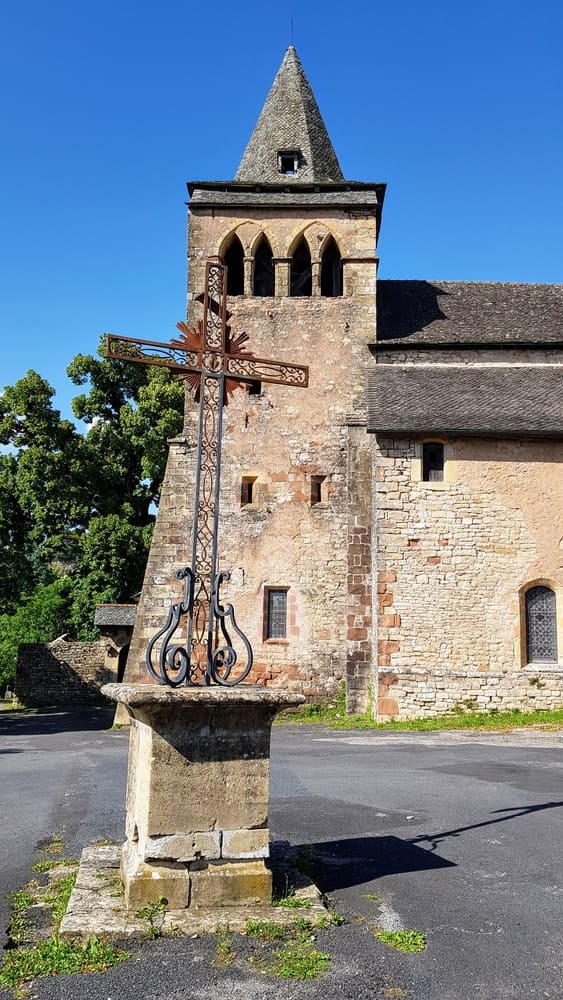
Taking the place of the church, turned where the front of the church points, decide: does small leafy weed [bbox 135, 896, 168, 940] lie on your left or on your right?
on your left

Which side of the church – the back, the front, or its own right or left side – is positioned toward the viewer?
left

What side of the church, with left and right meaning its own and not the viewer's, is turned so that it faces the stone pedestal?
left

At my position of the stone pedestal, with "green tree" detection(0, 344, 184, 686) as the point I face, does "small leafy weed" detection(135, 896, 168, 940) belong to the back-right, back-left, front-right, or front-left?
back-left

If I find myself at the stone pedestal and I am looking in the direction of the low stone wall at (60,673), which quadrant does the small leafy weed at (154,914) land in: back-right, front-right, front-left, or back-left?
back-left

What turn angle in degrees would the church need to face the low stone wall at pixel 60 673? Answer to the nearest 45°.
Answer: approximately 45° to its right
